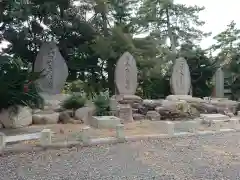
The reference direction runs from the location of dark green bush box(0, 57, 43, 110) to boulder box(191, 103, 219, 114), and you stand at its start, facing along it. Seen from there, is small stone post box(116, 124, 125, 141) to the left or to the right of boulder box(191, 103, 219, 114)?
right

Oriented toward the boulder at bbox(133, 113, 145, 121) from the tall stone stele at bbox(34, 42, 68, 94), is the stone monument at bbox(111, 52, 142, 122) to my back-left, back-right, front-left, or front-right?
front-left

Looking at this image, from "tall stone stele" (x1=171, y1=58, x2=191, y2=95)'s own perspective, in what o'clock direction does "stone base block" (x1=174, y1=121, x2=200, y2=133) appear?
The stone base block is roughly at 12 o'clock from the tall stone stele.

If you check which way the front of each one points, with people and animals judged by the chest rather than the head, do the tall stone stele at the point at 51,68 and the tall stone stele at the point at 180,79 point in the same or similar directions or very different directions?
same or similar directions

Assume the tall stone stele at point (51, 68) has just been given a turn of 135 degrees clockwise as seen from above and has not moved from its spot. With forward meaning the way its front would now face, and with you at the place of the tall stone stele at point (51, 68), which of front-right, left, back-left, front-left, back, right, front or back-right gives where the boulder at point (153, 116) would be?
back

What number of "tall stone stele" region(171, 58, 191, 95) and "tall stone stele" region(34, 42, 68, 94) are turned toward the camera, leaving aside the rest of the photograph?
2

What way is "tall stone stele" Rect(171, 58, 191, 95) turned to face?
toward the camera

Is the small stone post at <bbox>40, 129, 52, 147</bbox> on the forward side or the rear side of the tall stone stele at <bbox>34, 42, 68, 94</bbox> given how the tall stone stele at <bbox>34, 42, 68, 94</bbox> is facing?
on the forward side

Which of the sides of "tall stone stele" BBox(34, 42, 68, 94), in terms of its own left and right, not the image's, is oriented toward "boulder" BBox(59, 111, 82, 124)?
front

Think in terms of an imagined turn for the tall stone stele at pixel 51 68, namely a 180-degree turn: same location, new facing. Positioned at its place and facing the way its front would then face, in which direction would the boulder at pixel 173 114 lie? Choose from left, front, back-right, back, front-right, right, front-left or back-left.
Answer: back-right

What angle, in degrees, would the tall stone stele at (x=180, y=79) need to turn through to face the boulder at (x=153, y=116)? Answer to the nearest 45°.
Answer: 0° — it already faces it

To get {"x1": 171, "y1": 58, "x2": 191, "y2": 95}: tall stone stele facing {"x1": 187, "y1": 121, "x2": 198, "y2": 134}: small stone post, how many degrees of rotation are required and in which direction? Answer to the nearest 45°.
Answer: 0° — it already faces it

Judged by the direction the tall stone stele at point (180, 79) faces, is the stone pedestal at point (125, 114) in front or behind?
in front

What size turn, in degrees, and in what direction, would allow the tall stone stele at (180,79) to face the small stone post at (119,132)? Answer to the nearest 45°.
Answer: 0° — it already faces it

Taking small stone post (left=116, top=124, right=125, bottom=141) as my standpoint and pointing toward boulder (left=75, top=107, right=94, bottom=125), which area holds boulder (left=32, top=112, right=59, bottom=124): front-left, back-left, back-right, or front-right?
front-left
